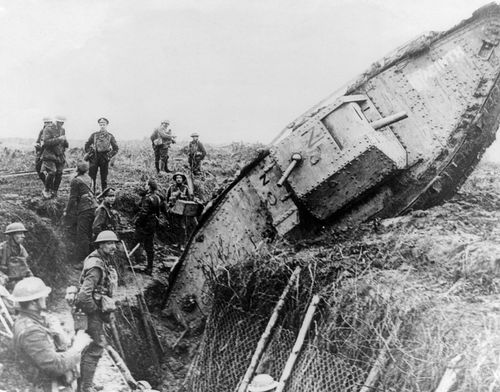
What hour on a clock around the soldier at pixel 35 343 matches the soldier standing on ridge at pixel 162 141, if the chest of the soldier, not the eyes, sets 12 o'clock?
The soldier standing on ridge is roughly at 10 o'clock from the soldier.

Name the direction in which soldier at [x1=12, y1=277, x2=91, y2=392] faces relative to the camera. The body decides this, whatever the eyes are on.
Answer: to the viewer's right

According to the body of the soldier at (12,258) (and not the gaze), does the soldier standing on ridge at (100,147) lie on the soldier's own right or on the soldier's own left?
on the soldier's own left

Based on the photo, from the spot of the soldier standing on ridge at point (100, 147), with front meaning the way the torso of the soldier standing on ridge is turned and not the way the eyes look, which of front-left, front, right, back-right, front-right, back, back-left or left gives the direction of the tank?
front-left

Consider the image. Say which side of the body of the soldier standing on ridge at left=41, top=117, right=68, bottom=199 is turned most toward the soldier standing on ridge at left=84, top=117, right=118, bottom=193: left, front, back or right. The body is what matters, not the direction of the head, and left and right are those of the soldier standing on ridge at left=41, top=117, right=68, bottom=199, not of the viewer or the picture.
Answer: left

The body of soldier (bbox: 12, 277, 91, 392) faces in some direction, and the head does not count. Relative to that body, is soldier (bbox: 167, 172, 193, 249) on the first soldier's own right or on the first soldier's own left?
on the first soldier's own left

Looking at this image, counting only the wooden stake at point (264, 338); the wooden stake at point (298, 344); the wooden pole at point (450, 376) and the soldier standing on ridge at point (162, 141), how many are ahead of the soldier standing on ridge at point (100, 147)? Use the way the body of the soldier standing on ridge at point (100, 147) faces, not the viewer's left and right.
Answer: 3

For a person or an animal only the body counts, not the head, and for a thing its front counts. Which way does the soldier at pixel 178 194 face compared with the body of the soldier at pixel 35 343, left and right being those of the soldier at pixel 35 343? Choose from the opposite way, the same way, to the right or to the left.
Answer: to the right
